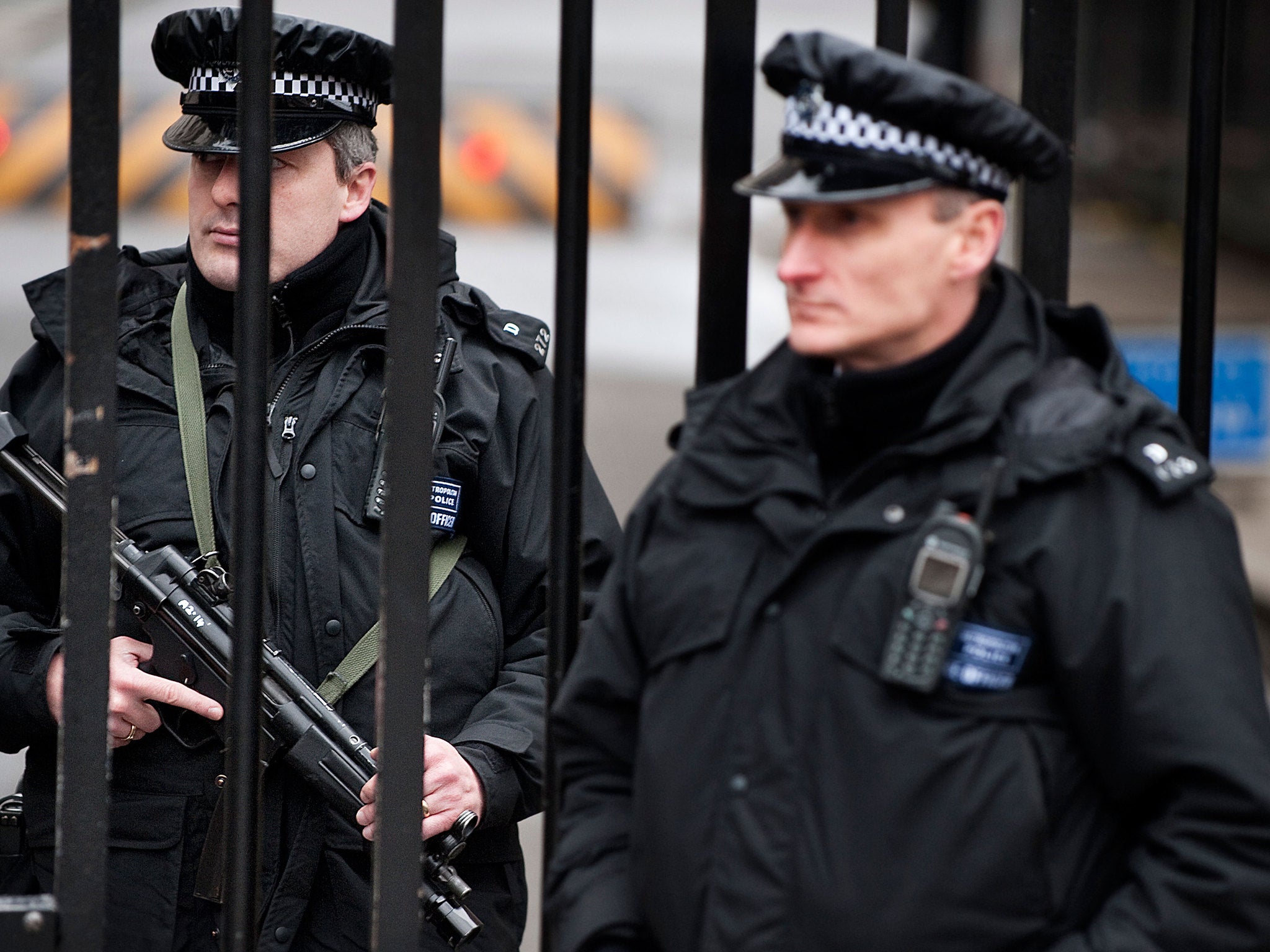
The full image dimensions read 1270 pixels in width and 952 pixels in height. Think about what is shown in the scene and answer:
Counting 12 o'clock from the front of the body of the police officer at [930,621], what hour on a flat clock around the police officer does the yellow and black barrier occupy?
The yellow and black barrier is roughly at 4 o'clock from the police officer.

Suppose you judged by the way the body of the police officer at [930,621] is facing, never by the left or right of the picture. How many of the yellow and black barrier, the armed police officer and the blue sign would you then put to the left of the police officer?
0

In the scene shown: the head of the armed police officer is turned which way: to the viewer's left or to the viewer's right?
to the viewer's left

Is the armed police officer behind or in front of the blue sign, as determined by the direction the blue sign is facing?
in front

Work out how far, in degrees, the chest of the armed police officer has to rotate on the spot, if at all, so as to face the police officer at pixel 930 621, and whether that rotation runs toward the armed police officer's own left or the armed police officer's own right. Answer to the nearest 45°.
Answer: approximately 45° to the armed police officer's own left

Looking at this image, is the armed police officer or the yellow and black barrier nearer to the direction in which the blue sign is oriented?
the armed police officer

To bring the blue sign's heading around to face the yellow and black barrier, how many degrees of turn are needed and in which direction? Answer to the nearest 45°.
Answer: approximately 135° to its right

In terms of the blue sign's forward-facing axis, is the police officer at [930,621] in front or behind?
in front

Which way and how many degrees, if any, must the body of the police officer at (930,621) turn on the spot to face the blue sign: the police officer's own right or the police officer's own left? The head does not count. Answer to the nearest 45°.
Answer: approximately 135° to the police officer's own right

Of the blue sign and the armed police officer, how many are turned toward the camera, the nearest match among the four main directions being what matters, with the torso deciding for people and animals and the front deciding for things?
2

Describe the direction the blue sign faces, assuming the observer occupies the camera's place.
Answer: facing the viewer

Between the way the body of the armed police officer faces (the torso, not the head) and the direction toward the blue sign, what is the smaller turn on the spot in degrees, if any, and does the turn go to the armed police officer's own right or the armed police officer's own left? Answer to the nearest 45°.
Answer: approximately 135° to the armed police officer's own left

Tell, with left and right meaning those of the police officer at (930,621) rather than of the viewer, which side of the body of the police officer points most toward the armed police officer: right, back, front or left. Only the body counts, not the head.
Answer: right
